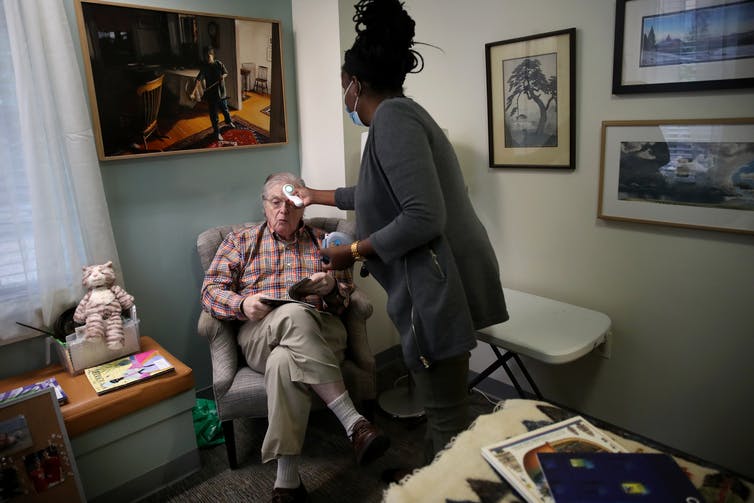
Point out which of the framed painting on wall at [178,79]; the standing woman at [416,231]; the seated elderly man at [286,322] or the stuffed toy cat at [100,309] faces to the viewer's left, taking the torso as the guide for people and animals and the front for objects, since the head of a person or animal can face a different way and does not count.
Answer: the standing woman

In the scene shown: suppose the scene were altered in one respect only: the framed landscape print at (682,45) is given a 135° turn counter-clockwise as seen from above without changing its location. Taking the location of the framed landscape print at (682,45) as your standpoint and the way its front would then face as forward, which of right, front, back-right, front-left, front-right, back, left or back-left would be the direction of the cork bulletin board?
back-right

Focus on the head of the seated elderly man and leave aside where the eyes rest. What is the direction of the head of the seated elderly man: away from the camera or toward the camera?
toward the camera

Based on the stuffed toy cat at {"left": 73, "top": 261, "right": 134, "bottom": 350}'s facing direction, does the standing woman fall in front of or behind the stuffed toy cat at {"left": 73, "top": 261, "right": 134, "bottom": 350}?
in front

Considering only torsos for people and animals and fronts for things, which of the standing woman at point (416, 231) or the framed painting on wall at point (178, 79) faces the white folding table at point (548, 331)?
the framed painting on wall

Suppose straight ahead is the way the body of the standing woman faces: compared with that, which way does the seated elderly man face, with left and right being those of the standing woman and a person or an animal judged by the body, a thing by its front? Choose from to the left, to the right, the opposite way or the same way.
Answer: to the left

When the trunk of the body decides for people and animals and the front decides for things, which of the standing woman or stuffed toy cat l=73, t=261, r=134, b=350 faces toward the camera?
the stuffed toy cat

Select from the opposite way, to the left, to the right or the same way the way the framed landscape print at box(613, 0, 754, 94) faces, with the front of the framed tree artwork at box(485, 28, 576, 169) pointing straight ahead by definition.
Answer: the same way

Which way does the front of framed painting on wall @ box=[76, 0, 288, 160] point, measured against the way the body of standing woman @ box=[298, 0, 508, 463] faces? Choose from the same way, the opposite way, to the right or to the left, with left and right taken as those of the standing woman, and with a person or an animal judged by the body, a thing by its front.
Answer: the opposite way

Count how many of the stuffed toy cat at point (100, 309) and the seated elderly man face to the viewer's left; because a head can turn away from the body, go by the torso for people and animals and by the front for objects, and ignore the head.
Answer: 0

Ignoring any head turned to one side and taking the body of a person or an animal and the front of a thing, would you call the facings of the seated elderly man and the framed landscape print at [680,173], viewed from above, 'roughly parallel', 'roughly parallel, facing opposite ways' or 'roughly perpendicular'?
roughly perpendicular

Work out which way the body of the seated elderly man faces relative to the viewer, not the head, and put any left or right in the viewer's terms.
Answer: facing the viewer

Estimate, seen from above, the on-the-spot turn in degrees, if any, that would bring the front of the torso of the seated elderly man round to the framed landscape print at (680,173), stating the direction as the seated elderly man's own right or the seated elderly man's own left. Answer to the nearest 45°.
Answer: approximately 90° to the seated elderly man's own left

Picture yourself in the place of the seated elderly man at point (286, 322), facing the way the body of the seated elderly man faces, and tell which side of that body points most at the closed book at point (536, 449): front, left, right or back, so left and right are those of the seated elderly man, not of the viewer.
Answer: front

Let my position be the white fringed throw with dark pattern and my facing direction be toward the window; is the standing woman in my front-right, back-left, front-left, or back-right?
front-right

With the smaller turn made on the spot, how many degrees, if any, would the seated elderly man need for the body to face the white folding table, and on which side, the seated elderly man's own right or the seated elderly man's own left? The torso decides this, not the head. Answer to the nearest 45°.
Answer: approximately 90° to the seated elderly man's own left

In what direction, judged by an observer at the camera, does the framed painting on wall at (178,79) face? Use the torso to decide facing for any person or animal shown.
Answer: facing the viewer and to the right of the viewer

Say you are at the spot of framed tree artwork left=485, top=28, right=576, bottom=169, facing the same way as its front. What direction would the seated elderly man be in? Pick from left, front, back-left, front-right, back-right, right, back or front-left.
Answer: front

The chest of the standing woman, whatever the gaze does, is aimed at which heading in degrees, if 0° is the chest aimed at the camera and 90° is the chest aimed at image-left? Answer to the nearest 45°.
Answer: approximately 90°
